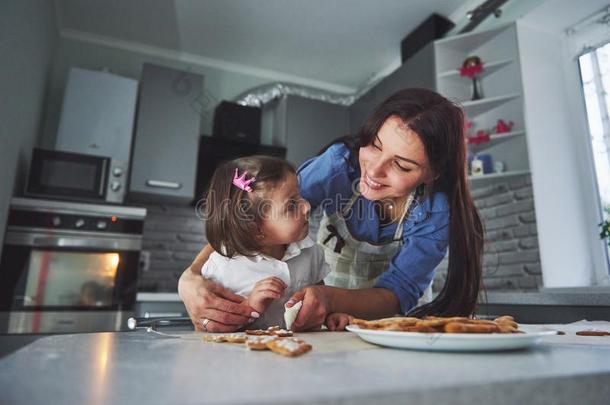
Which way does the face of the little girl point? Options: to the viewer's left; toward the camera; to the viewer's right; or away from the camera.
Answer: to the viewer's right

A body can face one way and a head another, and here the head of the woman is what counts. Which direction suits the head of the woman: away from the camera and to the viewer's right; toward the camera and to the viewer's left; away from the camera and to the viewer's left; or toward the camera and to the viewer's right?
toward the camera and to the viewer's left

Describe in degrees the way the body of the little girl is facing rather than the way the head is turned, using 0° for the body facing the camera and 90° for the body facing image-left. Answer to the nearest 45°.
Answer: approximately 315°

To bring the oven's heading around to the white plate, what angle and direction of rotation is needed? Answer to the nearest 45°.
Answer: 0° — it already faces it

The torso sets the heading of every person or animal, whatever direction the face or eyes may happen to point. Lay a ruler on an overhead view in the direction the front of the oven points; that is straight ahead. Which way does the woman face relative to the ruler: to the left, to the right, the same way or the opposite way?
to the right

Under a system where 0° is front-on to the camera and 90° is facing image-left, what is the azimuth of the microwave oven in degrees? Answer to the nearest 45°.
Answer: approximately 0°

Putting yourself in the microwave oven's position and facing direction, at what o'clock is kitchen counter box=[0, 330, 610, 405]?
The kitchen counter is roughly at 12 o'clock from the microwave oven.

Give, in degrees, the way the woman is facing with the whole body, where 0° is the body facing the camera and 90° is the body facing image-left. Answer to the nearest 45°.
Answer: approximately 45°

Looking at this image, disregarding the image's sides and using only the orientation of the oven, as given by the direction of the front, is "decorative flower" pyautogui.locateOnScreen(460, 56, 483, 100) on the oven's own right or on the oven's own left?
on the oven's own left
